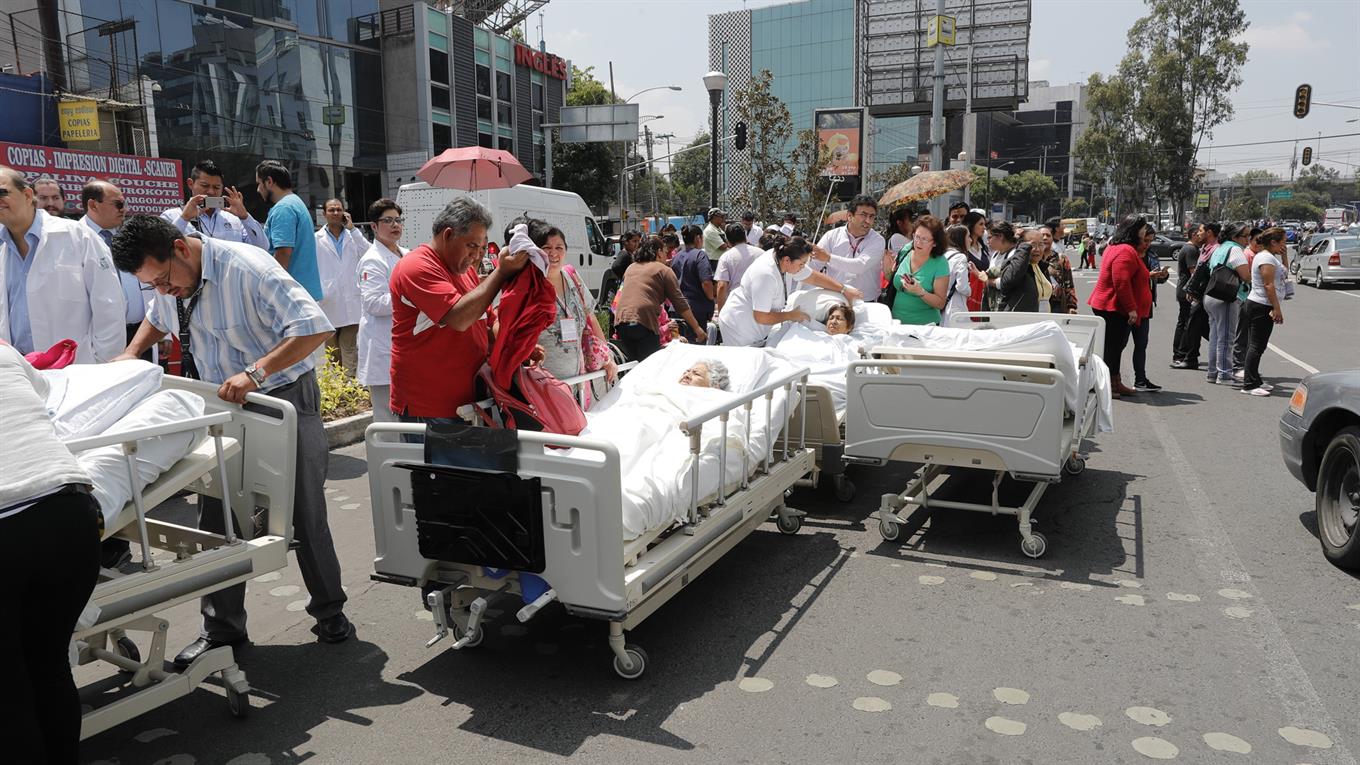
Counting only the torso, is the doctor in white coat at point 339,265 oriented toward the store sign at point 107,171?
no

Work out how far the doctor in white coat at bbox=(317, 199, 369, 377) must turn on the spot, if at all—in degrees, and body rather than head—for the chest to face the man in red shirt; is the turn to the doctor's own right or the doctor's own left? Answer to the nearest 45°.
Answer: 0° — they already face them

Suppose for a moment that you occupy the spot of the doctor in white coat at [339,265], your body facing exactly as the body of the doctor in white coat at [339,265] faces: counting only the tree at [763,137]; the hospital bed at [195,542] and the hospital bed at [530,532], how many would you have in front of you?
2

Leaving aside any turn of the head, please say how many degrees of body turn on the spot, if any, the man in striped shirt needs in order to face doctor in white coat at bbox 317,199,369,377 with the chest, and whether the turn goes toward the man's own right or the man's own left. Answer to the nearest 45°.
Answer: approximately 135° to the man's own right

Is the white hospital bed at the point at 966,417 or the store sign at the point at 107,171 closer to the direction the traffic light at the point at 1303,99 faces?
the white hospital bed

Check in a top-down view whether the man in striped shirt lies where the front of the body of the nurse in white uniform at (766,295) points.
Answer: no

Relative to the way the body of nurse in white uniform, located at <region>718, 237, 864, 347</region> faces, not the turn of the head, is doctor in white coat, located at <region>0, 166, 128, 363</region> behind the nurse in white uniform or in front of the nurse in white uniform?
behind

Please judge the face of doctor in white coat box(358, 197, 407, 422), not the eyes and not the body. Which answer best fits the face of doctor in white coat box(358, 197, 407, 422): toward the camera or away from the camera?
toward the camera

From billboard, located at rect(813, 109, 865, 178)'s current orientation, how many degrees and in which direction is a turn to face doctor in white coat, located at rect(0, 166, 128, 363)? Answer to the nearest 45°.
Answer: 0° — it already faces them

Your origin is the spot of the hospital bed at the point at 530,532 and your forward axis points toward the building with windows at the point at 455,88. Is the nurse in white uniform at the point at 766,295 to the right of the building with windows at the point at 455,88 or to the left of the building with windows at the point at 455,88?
right

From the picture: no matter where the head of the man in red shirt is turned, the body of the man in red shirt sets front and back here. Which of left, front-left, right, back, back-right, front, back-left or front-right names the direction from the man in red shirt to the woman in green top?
left

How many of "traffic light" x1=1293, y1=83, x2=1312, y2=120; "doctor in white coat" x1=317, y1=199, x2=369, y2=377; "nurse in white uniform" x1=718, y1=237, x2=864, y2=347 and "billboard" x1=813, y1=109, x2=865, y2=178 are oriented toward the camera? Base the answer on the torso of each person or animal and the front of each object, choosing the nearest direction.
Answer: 3

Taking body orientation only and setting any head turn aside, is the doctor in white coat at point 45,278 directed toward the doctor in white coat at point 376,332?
no

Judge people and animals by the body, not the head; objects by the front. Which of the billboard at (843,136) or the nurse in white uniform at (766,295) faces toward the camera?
the billboard

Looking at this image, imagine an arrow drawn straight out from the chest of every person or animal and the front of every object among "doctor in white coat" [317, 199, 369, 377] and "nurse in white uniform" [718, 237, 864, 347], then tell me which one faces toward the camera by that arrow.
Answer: the doctor in white coat

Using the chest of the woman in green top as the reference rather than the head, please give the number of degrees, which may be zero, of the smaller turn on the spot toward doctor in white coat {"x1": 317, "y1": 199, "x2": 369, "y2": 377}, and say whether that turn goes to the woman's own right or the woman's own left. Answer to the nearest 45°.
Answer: approximately 45° to the woman's own right

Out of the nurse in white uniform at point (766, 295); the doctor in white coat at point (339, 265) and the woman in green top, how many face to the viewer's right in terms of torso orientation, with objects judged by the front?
1

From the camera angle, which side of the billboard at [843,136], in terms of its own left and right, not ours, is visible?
front

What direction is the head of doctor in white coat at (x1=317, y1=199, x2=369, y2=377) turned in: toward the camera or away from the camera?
toward the camera
